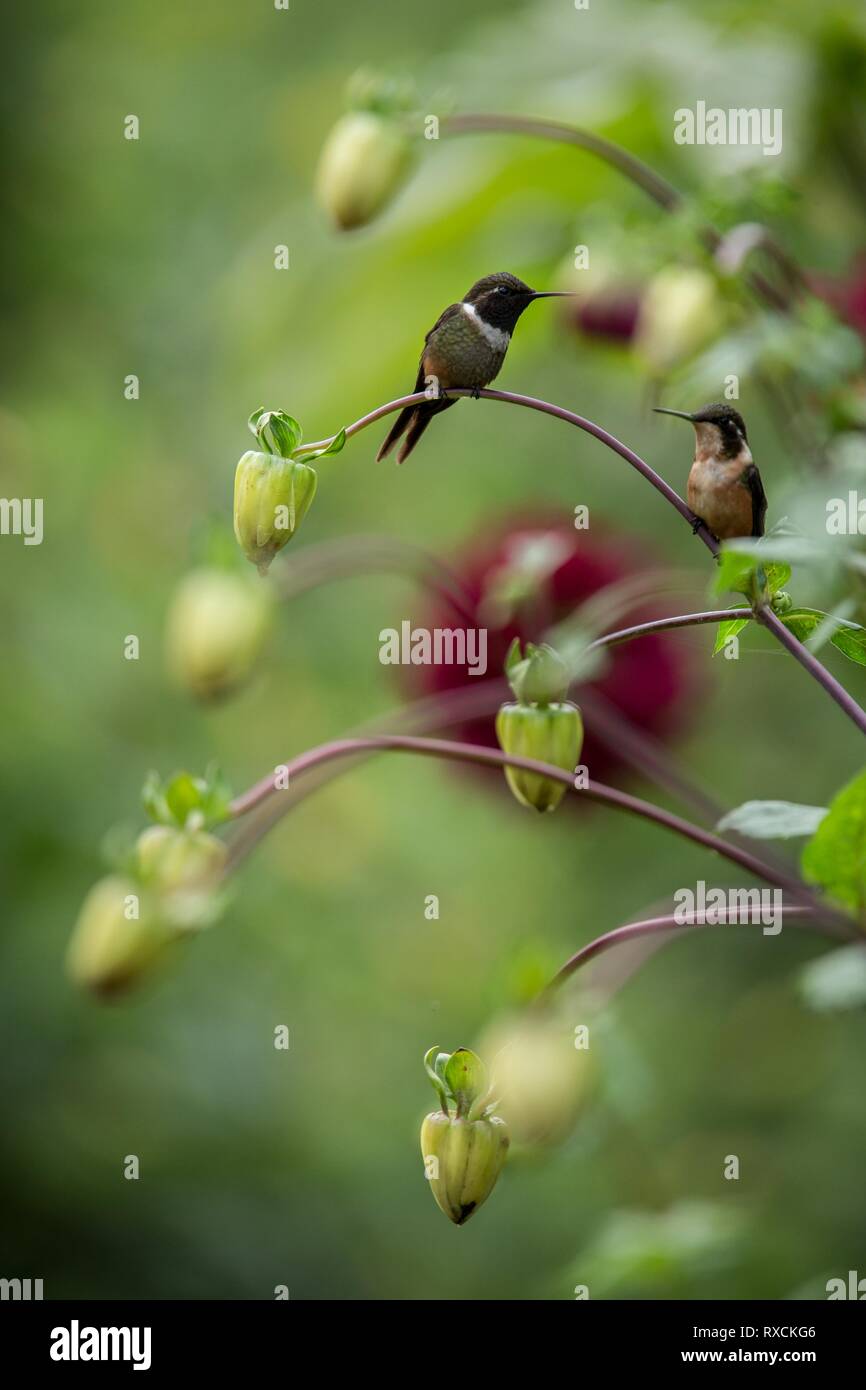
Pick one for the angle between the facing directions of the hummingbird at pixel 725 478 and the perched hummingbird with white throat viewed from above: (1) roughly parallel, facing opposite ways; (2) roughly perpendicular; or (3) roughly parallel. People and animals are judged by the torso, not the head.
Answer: roughly perpendicular

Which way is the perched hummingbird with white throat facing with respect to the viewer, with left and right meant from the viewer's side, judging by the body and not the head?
facing the viewer and to the right of the viewer

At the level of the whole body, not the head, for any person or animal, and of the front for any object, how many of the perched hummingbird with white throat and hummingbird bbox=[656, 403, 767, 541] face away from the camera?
0
